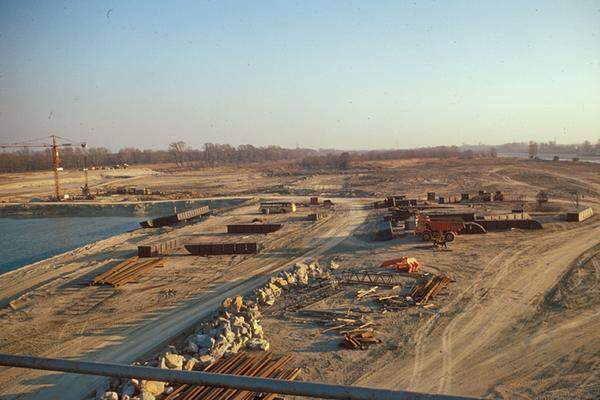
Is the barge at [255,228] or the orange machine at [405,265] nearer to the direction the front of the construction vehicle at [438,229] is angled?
the barge

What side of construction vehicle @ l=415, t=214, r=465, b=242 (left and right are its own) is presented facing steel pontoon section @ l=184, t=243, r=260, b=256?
front

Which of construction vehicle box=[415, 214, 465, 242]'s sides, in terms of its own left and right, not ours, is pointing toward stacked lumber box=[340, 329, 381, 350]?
left

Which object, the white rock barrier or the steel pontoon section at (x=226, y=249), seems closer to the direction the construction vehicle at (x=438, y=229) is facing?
the steel pontoon section

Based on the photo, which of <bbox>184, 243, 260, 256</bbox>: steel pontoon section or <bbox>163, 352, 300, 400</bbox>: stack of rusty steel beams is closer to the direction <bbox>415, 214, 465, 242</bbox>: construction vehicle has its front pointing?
the steel pontoon section

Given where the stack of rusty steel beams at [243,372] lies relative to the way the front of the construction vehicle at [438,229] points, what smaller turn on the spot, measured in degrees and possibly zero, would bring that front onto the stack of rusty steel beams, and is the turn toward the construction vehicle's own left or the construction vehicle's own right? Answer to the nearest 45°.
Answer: approximately 90° to the construction vehicle's own left

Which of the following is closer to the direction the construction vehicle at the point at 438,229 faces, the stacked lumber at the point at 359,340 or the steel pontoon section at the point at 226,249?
the steel pontoon section

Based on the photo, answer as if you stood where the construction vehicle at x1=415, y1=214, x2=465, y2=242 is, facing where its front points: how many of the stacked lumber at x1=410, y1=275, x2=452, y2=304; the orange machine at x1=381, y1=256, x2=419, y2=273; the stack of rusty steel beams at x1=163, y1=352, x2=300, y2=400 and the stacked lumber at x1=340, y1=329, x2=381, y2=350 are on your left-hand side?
4

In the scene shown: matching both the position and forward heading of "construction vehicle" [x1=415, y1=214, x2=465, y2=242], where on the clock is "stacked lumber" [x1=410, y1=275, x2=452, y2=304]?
The stacked lumber is roughly at 9 o'clock from the construction vehicle.

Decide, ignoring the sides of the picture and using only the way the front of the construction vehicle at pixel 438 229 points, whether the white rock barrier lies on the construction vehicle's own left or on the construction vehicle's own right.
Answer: on the construction vehicle's own left

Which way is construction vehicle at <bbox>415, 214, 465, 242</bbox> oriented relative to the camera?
to the viewer's left

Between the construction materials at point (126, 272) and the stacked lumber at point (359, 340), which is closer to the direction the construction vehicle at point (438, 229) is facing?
the construction materials

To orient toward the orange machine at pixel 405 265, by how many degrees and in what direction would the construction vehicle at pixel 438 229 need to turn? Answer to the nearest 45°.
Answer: approximately 90° to its left

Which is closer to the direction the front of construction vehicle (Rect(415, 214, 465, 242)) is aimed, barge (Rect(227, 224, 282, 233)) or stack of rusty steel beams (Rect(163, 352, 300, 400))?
the barge
